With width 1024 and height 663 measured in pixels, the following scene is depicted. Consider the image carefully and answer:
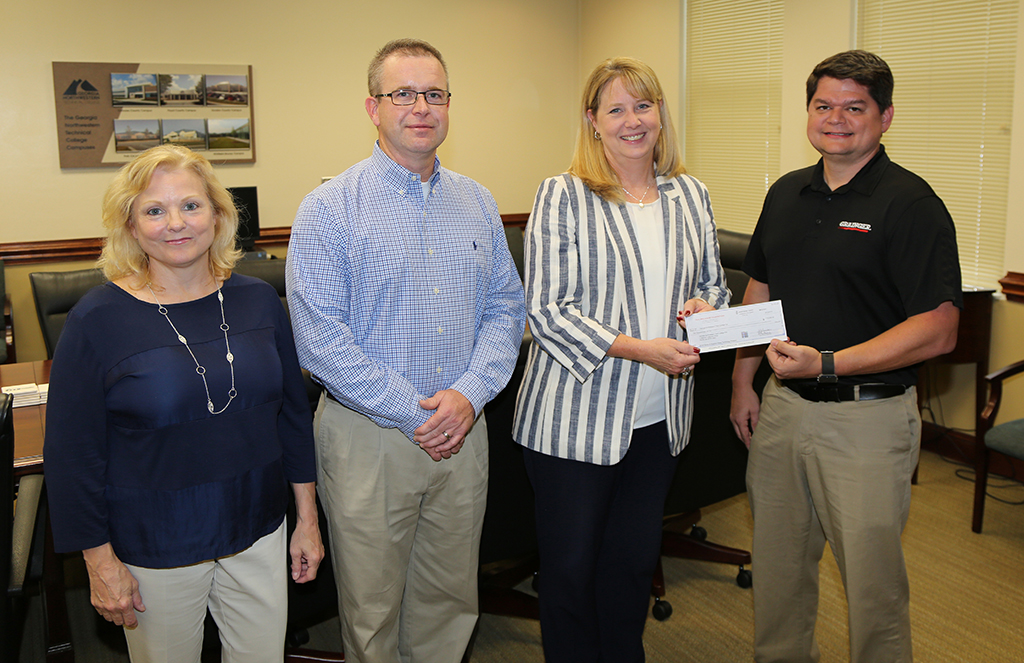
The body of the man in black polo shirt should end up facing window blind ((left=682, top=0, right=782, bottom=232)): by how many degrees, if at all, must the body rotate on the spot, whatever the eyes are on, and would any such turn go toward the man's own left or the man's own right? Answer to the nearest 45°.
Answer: approximately 135° to the man's own right

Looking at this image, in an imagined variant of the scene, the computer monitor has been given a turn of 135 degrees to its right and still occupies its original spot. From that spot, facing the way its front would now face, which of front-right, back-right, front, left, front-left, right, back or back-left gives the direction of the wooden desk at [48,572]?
back-left

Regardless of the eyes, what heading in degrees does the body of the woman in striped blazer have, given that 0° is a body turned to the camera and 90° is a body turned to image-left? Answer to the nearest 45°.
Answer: approximately 315°

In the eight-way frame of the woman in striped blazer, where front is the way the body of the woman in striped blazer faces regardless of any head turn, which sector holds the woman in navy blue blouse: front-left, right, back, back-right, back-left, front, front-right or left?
right

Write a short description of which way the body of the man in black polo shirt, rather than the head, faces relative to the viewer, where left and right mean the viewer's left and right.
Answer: facing the viewer and to the left of the viewer

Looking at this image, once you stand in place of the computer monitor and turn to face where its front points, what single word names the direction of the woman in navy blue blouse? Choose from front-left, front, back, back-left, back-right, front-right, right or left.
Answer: front

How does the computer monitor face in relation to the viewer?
toward the camera

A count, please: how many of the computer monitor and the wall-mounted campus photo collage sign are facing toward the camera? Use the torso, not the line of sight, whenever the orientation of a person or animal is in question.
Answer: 2

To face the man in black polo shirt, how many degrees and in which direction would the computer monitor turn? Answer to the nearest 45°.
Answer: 0° — it already faces them

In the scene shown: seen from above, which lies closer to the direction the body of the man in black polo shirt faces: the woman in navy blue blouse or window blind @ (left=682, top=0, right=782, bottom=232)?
the woman in navy blue blouse

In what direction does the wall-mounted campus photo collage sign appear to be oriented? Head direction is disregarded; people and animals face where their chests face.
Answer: toward the camera

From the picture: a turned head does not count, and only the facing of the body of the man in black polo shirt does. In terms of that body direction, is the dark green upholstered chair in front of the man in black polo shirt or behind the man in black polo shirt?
behind
